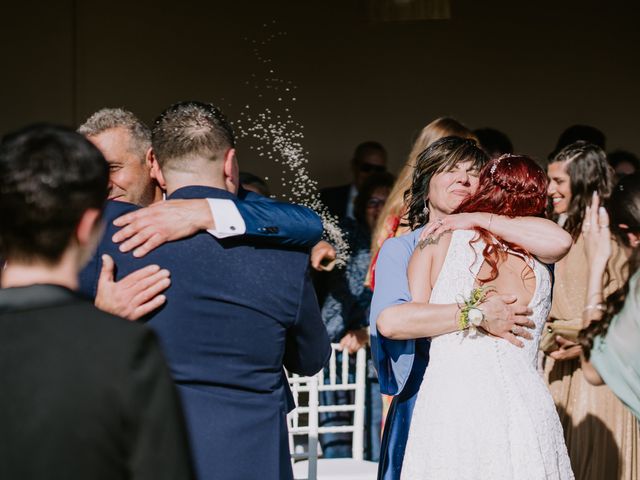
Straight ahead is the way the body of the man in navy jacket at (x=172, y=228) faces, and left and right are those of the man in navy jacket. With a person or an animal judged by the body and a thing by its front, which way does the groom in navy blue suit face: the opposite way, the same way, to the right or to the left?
the opposite way

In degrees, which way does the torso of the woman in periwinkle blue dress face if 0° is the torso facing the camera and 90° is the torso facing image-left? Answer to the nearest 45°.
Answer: approximately 315°

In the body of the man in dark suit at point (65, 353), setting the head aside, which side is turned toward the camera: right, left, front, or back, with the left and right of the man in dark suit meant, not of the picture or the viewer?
back

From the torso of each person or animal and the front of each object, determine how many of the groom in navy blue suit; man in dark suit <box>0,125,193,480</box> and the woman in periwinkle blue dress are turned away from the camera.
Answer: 2

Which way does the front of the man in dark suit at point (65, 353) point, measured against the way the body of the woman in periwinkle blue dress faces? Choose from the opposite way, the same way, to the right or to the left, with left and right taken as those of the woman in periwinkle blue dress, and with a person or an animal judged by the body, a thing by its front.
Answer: the opposite way

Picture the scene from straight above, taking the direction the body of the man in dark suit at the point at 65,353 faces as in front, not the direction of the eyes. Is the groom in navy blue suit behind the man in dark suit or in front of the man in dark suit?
in front

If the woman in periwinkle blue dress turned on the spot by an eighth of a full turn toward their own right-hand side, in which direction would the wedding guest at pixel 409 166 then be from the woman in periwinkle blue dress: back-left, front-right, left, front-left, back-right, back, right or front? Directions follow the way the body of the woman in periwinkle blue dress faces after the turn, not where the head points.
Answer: back

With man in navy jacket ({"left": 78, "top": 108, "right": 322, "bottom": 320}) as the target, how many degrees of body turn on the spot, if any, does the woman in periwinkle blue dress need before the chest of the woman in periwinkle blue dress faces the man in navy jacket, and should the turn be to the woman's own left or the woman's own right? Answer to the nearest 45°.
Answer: approximately 90° to the woman's own right

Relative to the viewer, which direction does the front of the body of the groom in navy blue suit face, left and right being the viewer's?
facing away from the viewer
